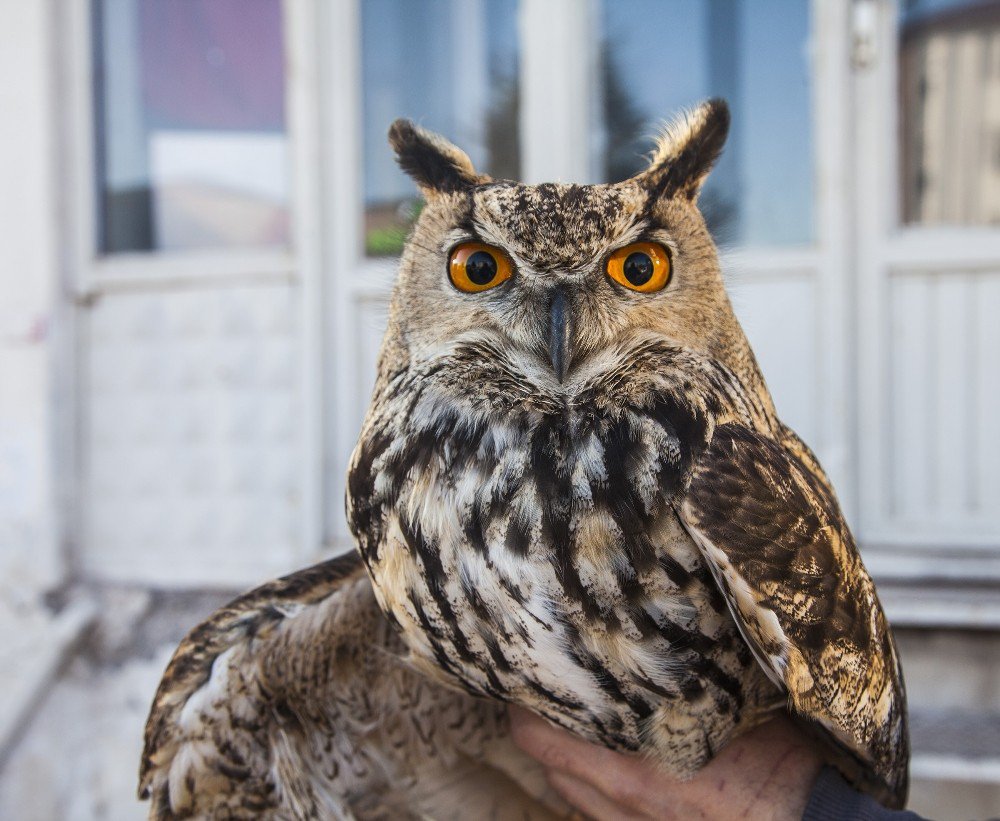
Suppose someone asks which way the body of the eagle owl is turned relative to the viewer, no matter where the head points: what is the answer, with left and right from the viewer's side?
facing the viewer

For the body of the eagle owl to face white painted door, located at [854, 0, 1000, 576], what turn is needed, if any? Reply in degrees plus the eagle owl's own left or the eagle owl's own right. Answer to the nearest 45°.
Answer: approximately 135° to the eagle owl's own left
